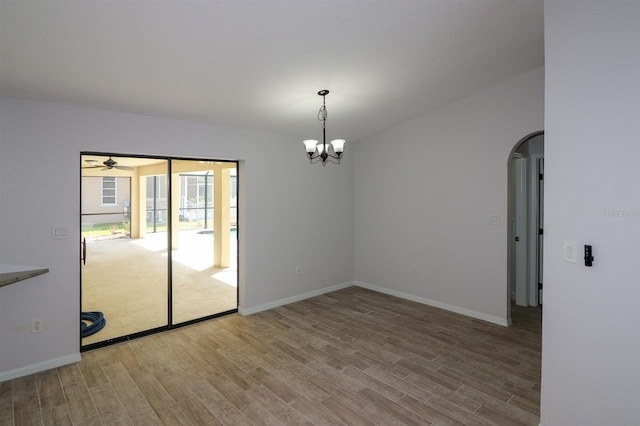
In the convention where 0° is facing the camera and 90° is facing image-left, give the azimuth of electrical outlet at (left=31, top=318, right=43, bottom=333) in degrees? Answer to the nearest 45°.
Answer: approximately 0°

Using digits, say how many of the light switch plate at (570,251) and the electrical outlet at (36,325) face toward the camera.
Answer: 2

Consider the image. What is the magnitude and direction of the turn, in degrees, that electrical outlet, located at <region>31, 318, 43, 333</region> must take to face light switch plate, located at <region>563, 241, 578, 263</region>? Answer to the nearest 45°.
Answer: approximately 45° to its left

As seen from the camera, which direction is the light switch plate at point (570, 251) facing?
toward the camera

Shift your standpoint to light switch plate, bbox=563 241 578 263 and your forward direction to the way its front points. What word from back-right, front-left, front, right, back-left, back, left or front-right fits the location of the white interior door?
back

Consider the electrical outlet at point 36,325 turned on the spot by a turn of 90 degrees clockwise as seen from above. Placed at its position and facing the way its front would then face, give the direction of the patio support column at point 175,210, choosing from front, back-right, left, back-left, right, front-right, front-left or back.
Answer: back

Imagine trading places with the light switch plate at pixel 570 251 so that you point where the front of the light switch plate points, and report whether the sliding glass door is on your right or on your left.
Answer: on your right

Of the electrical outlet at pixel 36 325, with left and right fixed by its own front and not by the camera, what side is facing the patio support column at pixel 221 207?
left

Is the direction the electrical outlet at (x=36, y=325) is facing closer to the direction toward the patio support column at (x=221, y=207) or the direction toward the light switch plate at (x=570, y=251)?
the light switch plate

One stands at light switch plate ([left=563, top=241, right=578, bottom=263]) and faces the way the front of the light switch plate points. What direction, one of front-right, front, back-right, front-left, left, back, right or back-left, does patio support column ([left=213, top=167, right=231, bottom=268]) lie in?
right
